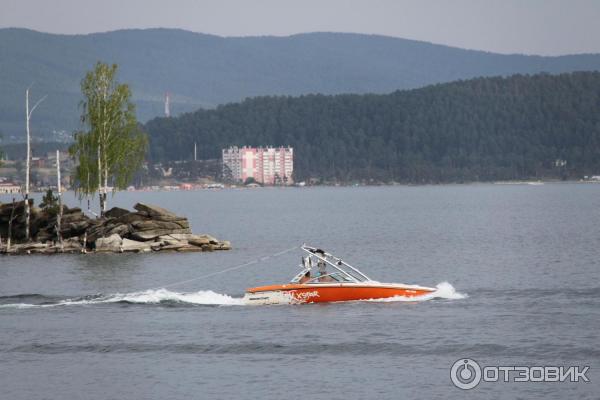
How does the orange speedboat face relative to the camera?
to the viewer's right
